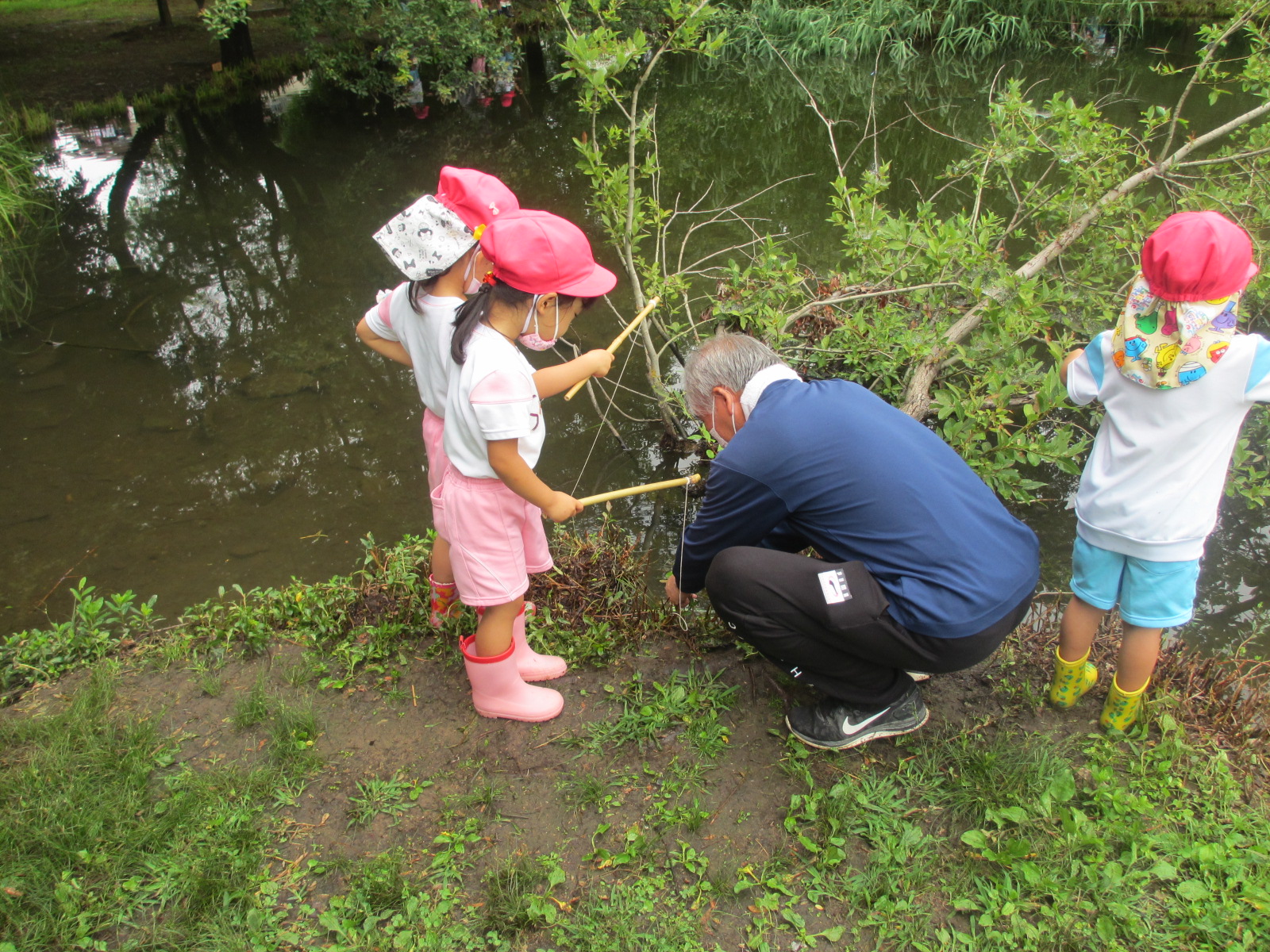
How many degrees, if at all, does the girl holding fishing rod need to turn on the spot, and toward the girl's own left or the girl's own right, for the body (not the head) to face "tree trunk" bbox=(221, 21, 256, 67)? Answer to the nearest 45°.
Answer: approximately 90° to the girl's own left

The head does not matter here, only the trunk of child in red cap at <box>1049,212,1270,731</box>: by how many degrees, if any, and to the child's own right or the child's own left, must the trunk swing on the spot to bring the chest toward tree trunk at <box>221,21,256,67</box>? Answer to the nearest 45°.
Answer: approximately 45° to the child's own left

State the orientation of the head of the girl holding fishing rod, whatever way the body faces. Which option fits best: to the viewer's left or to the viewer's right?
to the viewer's right

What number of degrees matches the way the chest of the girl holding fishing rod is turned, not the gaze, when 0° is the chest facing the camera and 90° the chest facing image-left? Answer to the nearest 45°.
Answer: approximately 270°

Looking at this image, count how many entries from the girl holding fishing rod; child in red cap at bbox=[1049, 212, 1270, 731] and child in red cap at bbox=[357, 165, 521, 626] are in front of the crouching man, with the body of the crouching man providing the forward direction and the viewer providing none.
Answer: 2

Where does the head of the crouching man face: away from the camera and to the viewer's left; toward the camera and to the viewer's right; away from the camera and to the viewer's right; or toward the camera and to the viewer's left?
away from the camera and to the viewer's left

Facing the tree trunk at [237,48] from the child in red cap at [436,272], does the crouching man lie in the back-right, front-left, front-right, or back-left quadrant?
back-right

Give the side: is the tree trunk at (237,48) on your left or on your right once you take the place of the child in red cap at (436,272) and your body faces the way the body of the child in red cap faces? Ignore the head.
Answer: on your left

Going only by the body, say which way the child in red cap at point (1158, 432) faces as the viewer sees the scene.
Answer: away from the camera

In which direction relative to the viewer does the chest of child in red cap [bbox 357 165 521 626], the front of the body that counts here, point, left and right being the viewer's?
facing away from the viewer and to the right of the viewer
